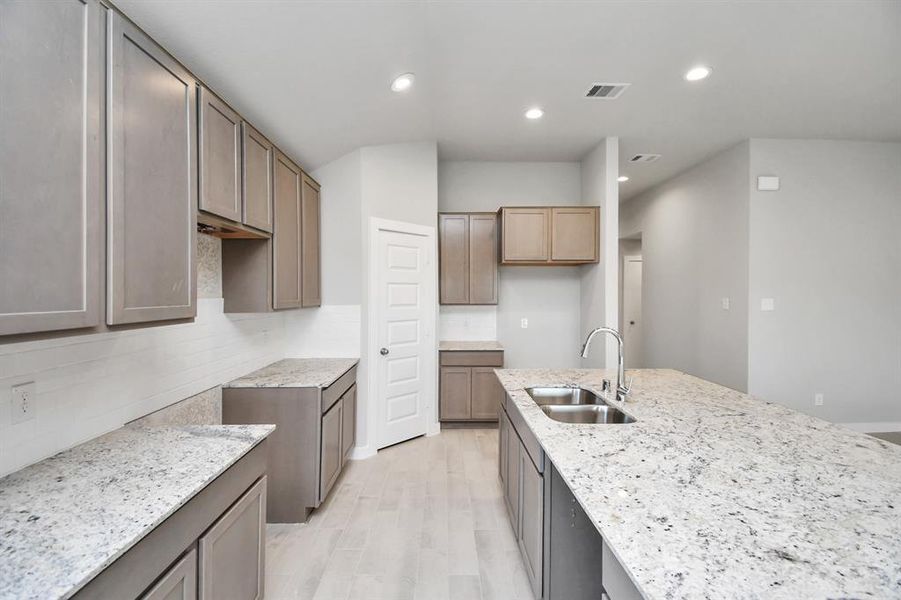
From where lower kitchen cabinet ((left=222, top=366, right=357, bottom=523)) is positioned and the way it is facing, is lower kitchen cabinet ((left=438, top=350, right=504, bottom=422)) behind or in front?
in front

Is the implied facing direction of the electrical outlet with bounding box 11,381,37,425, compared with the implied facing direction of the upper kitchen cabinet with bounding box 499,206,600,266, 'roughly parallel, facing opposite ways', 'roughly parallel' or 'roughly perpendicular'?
roughly perpendicular

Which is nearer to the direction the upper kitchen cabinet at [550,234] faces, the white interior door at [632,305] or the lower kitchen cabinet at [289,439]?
the lower kitchen cabinet

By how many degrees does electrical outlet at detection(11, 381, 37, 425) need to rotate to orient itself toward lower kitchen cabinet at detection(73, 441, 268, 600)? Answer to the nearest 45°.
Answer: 0° — it already faces it

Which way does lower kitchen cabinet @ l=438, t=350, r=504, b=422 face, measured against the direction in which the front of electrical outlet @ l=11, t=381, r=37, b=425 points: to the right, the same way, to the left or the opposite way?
to the right

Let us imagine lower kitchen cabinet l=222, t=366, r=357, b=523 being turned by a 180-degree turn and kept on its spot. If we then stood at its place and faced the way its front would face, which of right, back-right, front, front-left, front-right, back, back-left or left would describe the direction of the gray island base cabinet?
back-left

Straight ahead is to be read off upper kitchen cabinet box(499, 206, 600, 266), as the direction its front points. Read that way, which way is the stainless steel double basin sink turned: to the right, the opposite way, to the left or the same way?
to the right

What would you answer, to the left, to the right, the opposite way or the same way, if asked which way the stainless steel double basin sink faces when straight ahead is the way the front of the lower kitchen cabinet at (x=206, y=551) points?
the opposite way

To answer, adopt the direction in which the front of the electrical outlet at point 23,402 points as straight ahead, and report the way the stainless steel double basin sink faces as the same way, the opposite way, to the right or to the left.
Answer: the opposite way

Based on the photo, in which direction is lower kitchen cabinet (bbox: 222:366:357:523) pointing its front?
to the viewer's right

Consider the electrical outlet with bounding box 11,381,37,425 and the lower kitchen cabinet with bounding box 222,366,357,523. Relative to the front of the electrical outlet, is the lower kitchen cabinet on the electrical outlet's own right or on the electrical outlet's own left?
on the electrical outlet's own left
